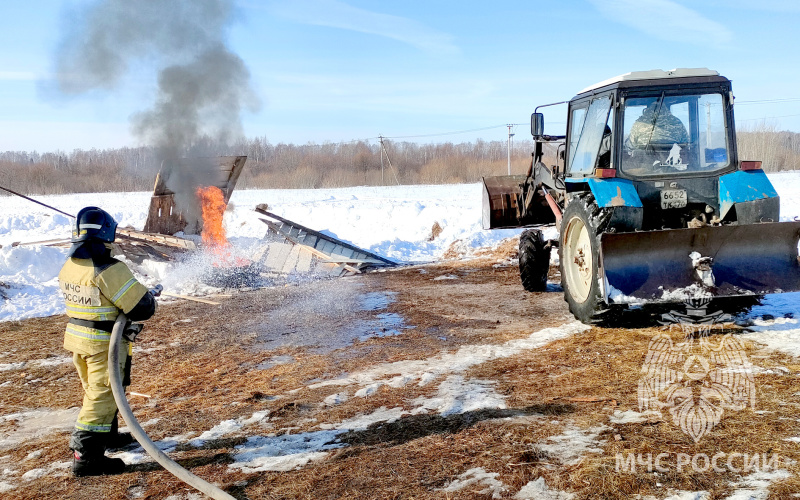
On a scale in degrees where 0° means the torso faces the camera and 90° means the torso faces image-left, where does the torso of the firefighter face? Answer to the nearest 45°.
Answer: approximately 225°

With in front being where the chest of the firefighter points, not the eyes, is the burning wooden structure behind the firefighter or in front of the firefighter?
in front

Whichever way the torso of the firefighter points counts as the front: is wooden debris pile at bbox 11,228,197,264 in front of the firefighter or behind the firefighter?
in front

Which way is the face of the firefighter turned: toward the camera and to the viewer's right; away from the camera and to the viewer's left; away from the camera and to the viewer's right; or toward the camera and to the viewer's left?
away from the camera and to the viewer's right

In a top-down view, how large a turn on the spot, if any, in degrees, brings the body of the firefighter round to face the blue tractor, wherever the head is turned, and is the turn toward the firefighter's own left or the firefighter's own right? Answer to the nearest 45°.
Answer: approximately 45° to the firefighter's own right
